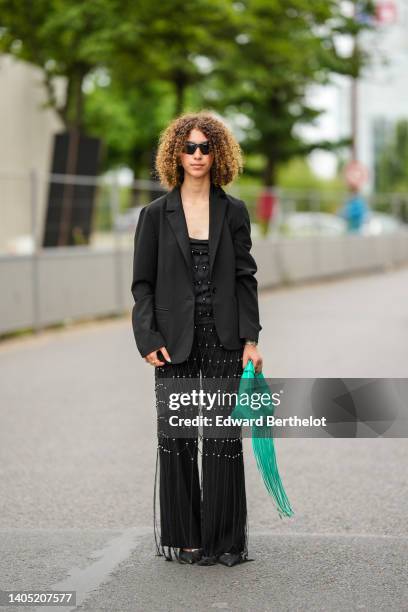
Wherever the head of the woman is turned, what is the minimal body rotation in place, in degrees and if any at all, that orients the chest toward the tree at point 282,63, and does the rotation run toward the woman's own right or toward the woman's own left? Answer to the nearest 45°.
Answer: approximately 180°

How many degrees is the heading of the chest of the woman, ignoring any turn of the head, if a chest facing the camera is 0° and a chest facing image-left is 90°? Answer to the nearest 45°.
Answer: approximately 0°

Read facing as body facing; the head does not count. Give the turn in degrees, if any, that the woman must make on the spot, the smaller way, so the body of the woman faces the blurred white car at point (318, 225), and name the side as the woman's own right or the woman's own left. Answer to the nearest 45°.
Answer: approximately 180°

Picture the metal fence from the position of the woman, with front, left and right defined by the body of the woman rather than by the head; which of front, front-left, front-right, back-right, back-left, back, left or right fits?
back
